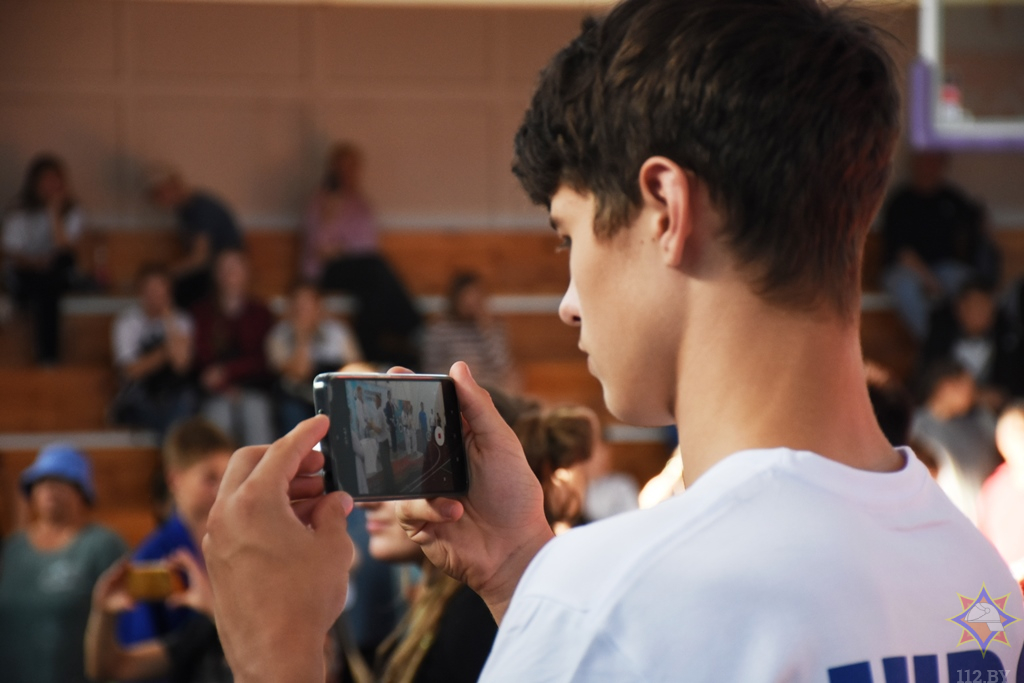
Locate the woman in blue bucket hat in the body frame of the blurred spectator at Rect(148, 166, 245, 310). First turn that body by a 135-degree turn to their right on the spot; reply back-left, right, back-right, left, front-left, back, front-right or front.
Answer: back

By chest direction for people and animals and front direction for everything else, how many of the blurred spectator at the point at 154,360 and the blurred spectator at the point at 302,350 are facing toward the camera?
2

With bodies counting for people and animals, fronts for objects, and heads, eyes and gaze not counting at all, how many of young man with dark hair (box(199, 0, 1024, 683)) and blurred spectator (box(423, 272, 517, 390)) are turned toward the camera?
1

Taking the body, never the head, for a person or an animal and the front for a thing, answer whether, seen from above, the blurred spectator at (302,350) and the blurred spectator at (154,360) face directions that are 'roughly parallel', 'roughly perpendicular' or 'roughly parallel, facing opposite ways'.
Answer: roughly parallel

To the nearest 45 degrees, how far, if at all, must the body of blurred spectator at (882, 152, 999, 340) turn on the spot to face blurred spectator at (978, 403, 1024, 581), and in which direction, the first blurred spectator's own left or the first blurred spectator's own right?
0° — they already face them

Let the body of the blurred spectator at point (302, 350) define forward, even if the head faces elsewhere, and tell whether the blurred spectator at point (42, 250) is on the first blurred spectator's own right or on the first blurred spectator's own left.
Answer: on the first blurred spectator's own right

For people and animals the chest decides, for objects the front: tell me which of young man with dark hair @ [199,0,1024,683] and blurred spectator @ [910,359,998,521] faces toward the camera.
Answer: the blurred spectator

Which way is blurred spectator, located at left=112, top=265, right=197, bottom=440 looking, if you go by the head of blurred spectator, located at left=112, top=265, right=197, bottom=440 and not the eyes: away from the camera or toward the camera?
toward the camera

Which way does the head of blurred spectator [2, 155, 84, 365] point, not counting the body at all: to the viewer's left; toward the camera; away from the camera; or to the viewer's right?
toward the camera

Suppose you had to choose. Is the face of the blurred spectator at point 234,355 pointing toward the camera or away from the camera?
toward the camera

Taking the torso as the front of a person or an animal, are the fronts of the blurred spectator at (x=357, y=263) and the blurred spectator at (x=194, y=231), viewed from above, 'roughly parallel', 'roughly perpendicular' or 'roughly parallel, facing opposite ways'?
roughly perpendicular

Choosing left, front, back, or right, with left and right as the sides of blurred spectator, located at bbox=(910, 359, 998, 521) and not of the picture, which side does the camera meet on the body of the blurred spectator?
front

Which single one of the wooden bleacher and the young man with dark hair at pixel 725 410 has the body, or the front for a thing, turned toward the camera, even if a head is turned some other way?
the wooden bleacher

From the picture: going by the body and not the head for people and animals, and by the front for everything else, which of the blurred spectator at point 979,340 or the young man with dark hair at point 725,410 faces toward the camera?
the blurred spectator

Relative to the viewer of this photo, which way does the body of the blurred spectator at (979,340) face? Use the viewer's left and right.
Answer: facing the viewer

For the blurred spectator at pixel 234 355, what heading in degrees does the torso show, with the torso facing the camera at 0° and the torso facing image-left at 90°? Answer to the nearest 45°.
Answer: approximately 0°
